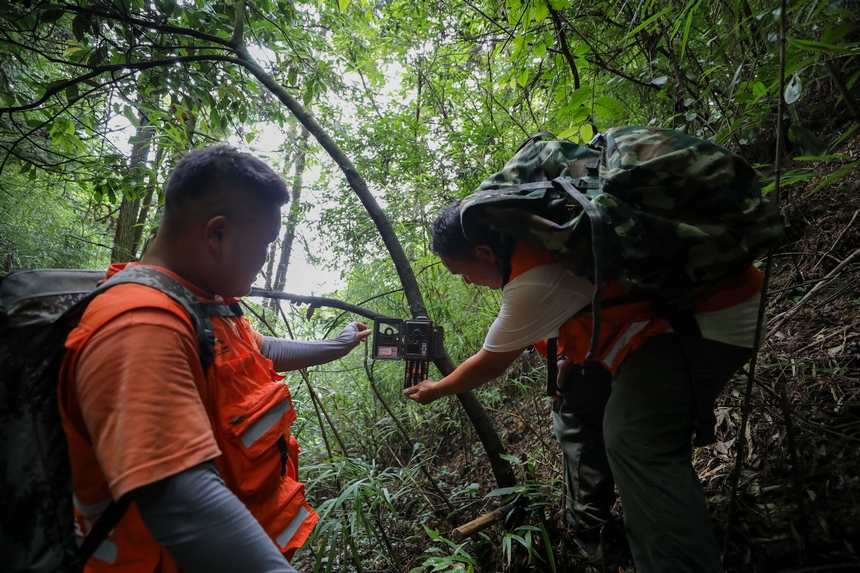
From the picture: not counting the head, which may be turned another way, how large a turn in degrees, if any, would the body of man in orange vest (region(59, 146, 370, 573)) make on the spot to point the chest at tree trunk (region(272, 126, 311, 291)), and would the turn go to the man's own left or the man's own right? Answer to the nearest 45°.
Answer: approximately 90° to the man's own left

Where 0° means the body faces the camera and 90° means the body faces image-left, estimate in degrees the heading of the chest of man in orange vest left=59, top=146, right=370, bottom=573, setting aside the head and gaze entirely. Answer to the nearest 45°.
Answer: approximately 270°

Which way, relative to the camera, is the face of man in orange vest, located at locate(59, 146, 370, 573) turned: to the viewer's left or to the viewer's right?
to the viewer's right

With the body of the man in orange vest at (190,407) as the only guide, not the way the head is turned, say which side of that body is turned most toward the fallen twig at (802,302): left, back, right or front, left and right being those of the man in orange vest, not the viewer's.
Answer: front

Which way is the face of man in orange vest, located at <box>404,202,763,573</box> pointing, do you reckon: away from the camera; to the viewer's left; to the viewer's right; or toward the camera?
to the viewer's left

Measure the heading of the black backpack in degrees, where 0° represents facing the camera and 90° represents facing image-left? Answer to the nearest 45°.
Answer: approximately 90°

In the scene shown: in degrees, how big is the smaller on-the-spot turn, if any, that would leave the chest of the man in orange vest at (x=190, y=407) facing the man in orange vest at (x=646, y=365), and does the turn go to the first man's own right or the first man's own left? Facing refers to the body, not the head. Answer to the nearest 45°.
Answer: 0° — they already face them

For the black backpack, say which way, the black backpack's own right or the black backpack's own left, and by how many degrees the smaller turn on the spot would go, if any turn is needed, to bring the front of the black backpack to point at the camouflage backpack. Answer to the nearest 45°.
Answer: approximately 180°
